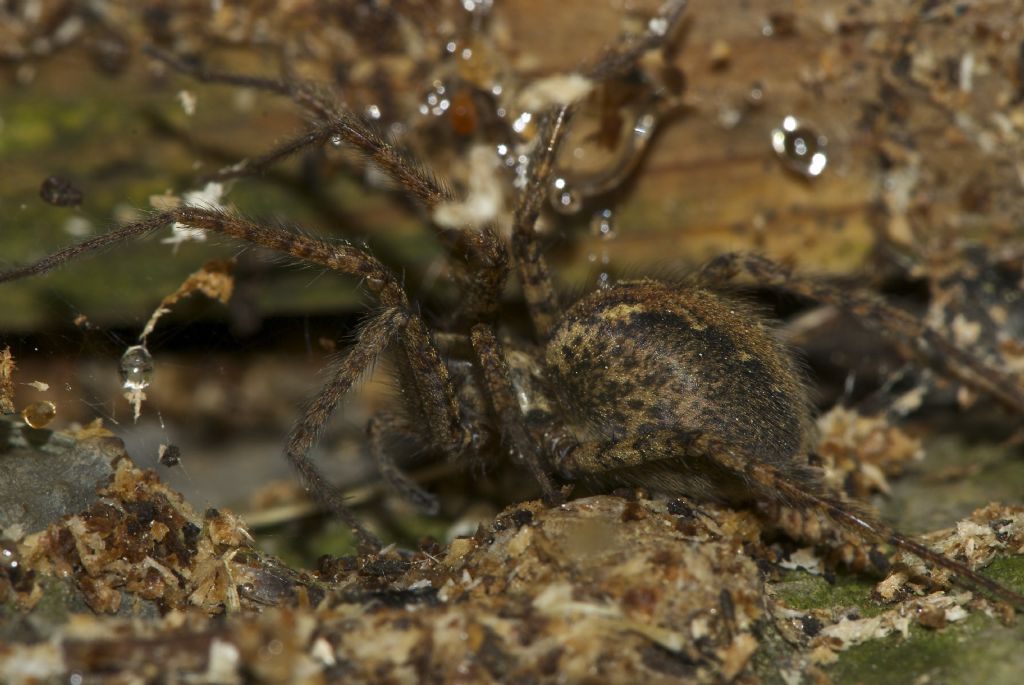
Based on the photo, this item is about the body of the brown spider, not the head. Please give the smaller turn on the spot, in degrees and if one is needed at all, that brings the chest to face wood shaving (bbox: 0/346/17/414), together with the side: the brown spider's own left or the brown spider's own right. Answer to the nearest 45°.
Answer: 0° — it already faces it

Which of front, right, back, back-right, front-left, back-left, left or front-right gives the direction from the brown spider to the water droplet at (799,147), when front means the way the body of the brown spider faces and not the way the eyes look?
back-right

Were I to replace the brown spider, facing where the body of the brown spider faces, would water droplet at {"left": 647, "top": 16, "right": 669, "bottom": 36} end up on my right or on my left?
on my right

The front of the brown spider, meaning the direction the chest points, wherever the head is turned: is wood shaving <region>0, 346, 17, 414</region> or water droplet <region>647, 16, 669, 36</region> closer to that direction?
the wood shaving

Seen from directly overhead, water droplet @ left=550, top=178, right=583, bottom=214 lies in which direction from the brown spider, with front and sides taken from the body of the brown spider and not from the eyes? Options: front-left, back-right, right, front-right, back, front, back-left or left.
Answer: right

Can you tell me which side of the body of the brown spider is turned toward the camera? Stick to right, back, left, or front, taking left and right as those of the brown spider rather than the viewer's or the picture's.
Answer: left

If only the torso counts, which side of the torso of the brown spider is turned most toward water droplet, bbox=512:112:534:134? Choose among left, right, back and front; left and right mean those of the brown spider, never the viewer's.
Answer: right

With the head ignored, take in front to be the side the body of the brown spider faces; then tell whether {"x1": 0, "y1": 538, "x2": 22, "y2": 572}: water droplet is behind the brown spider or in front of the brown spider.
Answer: in front

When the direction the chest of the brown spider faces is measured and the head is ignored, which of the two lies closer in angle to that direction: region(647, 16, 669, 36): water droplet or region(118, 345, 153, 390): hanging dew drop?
the hanging dew drop

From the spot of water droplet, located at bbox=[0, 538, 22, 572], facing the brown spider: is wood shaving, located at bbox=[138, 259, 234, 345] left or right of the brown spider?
left
